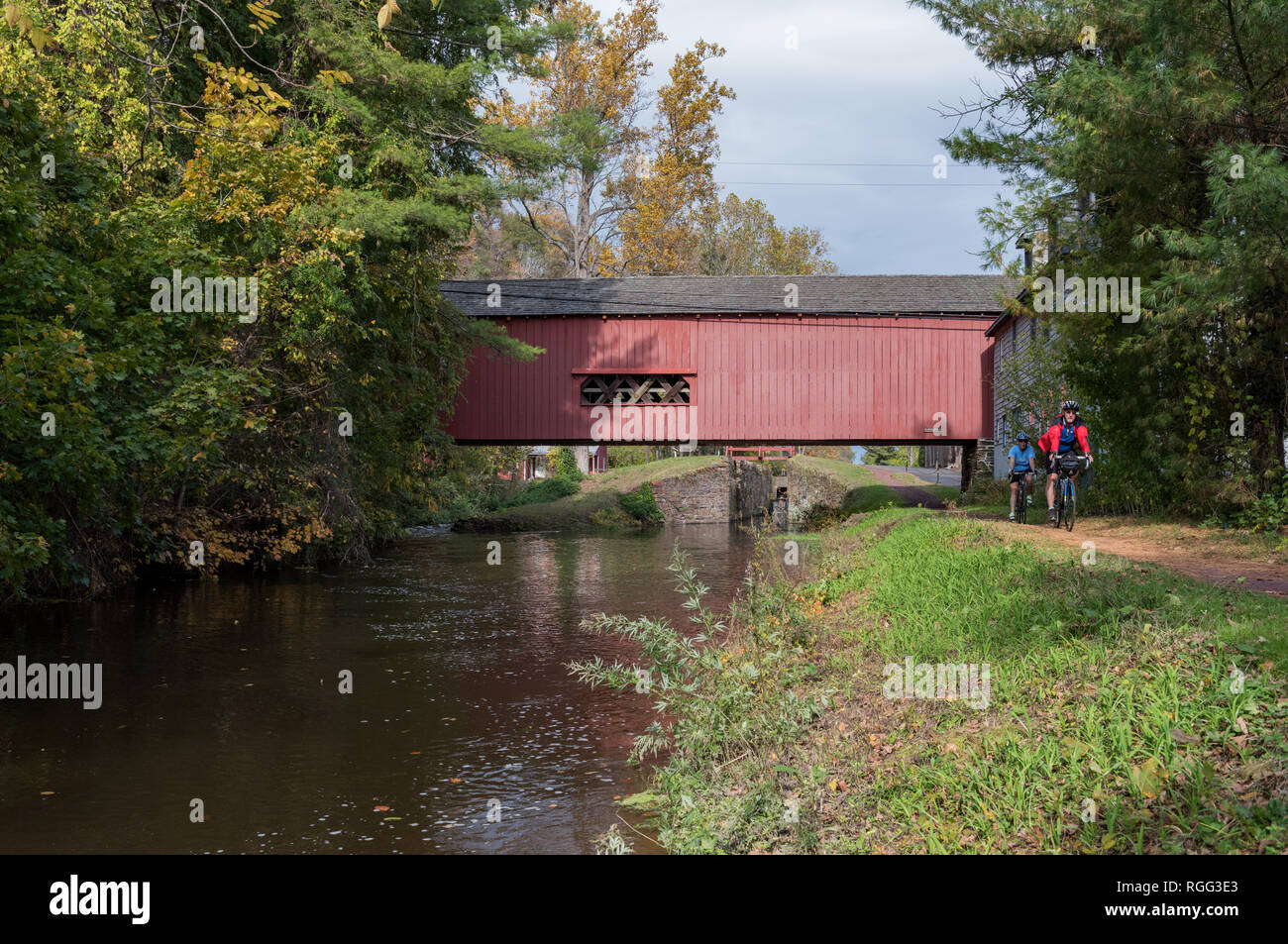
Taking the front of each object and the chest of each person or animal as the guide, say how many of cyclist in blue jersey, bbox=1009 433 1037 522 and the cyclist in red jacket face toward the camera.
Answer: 2

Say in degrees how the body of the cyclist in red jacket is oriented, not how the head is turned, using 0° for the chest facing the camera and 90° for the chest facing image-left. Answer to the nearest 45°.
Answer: approximately 0°

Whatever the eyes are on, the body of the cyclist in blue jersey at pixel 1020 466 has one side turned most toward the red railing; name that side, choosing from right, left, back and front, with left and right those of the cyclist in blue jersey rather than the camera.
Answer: back

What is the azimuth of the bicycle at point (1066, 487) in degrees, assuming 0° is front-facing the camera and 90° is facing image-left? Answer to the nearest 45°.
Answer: approximately 0°

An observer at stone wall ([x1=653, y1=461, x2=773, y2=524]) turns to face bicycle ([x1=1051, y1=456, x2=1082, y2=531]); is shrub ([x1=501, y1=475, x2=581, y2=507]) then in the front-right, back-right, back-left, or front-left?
back-right

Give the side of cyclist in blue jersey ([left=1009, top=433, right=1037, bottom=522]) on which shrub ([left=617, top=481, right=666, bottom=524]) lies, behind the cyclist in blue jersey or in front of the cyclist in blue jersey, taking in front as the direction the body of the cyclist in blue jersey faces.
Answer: behind

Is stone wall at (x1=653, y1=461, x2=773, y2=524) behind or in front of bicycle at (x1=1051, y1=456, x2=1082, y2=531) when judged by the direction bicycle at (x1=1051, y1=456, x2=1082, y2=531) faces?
behind
